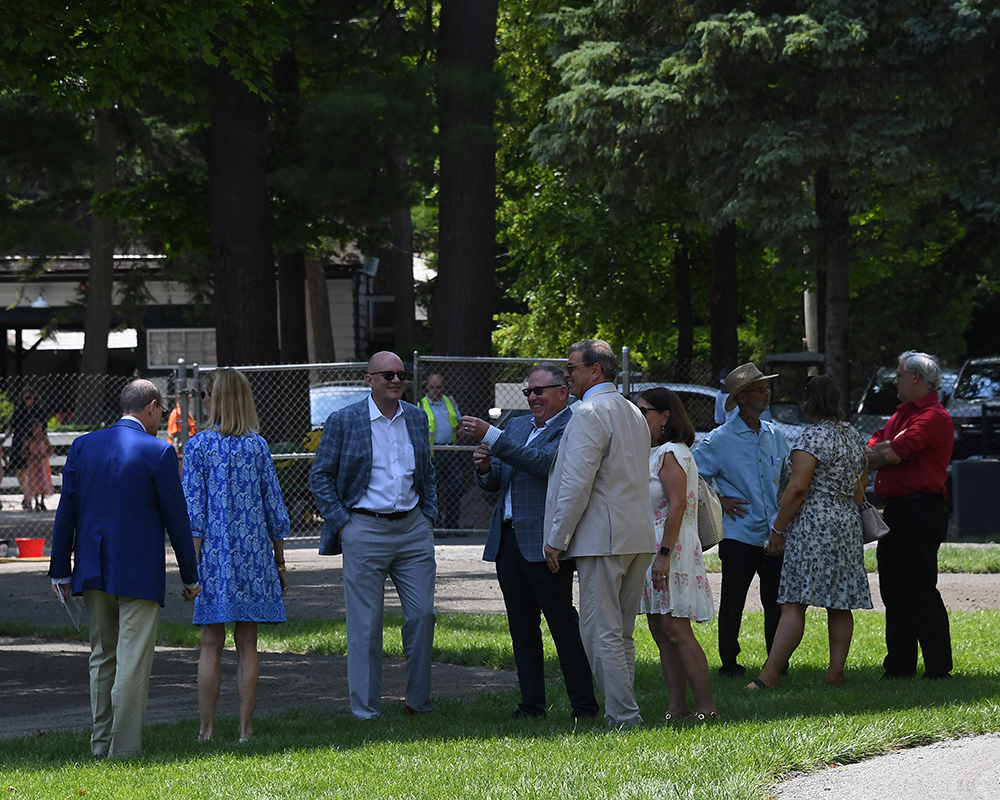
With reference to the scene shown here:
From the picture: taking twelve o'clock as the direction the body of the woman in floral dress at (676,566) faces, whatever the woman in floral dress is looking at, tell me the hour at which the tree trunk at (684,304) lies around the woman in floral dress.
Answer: The tree trunk is roughly at 3 o'clock from the woman in floral dress.

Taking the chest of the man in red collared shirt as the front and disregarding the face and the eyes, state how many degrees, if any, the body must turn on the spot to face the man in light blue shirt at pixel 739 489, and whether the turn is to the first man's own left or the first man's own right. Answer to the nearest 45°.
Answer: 0° — they already face them

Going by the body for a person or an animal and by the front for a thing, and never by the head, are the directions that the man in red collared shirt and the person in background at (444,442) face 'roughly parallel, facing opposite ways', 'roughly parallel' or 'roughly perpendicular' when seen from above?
roughly perpendicular

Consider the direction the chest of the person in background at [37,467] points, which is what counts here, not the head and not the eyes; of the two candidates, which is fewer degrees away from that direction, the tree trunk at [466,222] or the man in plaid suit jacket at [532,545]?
the man in plaid suit jacket

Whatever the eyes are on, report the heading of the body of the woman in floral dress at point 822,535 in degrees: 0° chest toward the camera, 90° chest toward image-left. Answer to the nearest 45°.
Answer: approximately 135°

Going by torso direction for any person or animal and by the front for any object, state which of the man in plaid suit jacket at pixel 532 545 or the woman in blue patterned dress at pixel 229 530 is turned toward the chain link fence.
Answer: the woman in blue patterned dress

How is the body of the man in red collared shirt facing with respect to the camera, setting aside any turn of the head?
to the viewer's left

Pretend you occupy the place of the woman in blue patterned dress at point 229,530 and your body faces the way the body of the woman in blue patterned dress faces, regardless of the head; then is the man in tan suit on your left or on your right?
on your right

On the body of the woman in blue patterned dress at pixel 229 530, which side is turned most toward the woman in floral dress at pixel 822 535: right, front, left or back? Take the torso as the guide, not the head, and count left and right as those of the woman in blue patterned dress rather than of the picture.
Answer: right

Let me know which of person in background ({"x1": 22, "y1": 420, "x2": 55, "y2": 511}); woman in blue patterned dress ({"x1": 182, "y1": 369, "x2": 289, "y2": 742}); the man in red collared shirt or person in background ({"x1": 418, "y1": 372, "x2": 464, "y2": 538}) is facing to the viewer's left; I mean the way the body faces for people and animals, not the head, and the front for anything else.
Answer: the man in red collared shirt

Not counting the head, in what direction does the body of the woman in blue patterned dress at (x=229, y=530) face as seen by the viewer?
away from the camera
